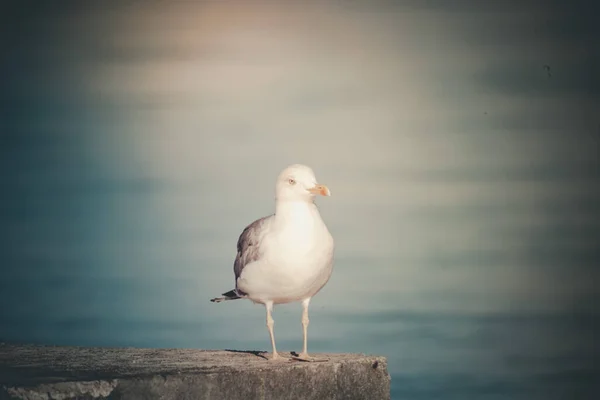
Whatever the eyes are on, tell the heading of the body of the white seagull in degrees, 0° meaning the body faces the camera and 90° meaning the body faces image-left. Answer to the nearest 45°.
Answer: approximately 315°
